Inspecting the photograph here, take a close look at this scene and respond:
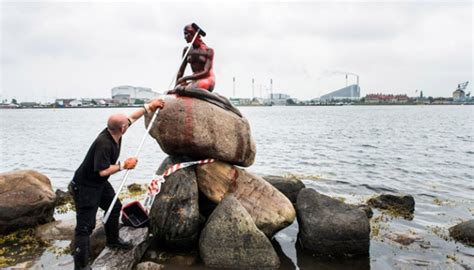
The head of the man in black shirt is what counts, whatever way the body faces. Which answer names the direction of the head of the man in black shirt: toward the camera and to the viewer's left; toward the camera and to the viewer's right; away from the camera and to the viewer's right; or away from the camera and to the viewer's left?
away from the camera and to the viewer's right

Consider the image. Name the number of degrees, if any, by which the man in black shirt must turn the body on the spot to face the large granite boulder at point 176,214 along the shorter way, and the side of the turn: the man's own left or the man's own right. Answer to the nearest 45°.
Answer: approximately 45° to the man's own left

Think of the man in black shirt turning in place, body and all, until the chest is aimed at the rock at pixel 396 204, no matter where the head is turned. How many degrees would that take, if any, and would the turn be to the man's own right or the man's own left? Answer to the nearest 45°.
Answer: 0° — they already face it

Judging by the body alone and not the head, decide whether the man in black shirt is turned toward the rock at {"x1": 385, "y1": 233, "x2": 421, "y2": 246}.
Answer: yes

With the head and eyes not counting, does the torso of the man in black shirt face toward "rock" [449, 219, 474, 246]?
yes

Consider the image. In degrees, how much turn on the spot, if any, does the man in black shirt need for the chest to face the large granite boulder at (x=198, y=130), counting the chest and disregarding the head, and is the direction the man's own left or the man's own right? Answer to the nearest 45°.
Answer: approximately 45° to the man's own left

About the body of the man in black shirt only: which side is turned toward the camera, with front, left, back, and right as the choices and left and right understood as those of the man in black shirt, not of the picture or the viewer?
right
